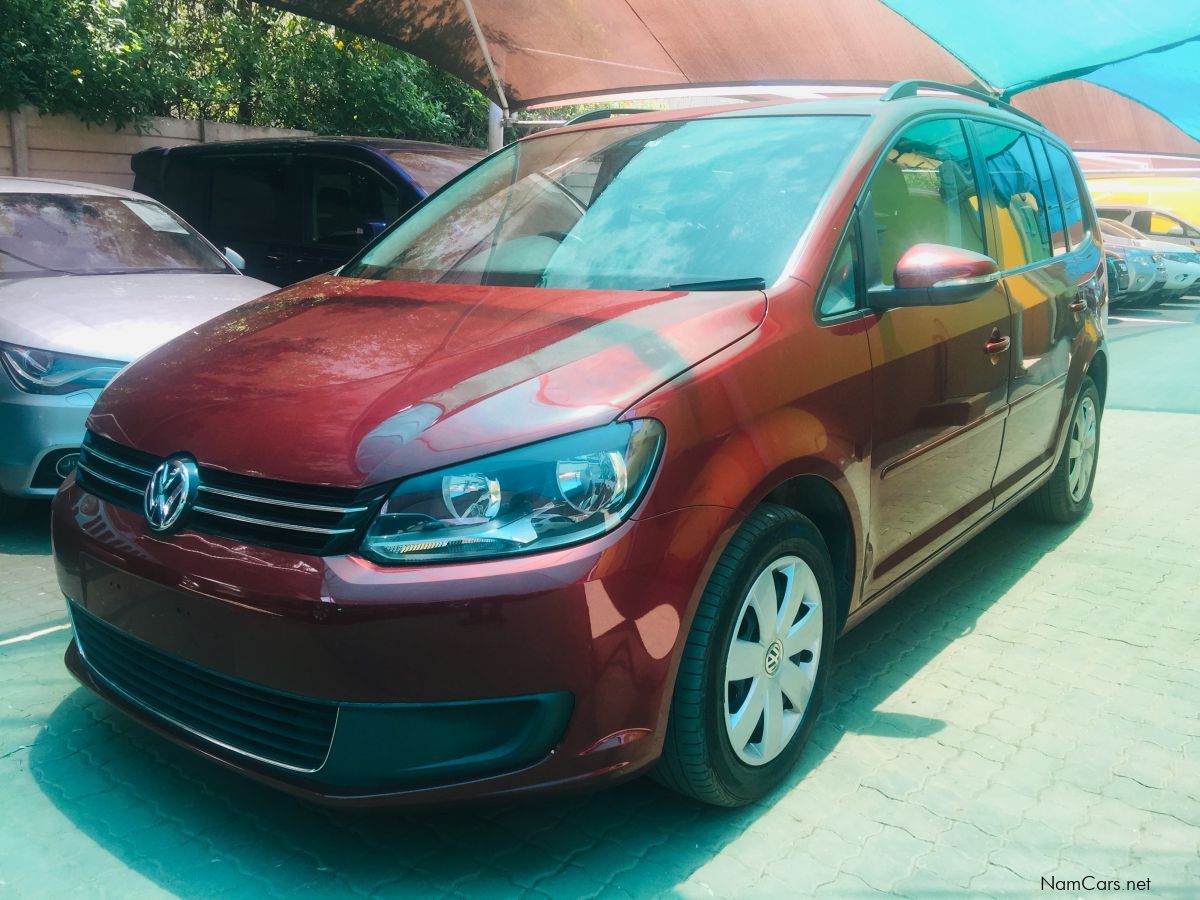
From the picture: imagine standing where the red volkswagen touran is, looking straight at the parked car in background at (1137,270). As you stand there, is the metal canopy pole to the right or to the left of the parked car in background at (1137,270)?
left

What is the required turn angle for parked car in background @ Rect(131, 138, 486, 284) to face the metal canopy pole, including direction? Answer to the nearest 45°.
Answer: approximately 90° to its left

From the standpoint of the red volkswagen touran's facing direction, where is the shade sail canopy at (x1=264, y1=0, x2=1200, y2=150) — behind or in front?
behind

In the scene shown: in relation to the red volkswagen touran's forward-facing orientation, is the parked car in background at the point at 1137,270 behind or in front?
behind

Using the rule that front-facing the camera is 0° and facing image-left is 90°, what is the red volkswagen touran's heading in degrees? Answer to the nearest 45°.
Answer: approximately 45°

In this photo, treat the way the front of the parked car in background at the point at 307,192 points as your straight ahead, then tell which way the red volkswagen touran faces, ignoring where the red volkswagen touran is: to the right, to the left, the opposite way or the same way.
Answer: to the right

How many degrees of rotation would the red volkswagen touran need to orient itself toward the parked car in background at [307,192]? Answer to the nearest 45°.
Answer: approximately 135° to its right

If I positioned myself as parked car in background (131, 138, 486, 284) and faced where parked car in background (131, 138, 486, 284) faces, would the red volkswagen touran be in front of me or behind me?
in front
